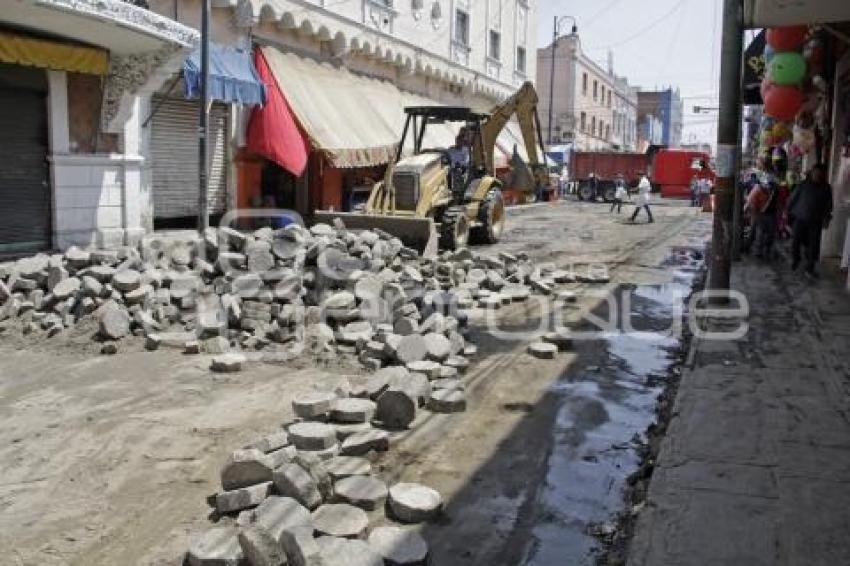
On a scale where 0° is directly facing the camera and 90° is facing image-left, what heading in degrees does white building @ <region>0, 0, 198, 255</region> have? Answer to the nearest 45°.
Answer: approximately 315°

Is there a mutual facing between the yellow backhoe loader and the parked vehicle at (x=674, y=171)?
no

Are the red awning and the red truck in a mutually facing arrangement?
no

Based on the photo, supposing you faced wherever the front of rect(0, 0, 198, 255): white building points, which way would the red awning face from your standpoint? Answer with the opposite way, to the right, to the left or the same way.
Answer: the same way

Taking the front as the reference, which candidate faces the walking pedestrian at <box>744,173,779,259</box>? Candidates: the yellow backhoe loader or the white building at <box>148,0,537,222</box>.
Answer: the white building

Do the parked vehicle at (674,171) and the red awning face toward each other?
no

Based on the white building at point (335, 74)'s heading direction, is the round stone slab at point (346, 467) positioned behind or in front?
in front

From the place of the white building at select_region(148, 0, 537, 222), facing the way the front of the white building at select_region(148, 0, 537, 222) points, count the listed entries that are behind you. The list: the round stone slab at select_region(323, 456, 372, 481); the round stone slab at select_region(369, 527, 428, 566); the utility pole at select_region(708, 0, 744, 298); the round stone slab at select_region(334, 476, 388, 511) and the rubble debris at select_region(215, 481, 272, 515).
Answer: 0

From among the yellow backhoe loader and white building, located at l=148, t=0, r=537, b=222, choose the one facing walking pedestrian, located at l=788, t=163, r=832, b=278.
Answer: the white building

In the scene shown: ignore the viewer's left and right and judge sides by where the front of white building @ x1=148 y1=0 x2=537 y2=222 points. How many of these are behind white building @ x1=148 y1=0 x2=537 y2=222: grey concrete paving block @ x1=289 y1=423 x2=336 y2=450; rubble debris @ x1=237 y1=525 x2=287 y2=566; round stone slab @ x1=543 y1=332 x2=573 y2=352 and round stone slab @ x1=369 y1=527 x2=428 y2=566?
0

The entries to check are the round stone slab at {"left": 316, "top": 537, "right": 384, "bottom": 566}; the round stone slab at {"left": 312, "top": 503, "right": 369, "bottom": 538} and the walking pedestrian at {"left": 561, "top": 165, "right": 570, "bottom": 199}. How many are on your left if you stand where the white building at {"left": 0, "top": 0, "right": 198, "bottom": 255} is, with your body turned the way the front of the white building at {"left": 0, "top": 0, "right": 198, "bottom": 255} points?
1

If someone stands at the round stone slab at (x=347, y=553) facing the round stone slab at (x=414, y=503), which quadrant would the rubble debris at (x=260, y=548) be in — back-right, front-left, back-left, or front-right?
back-left

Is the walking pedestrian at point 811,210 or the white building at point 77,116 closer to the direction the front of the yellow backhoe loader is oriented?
the white building

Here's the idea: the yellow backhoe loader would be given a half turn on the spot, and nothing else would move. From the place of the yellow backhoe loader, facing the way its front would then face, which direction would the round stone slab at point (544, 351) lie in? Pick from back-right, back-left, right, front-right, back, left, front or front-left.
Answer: back-right

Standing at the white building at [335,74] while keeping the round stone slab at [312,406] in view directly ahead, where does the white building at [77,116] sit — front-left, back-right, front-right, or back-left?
front-right
